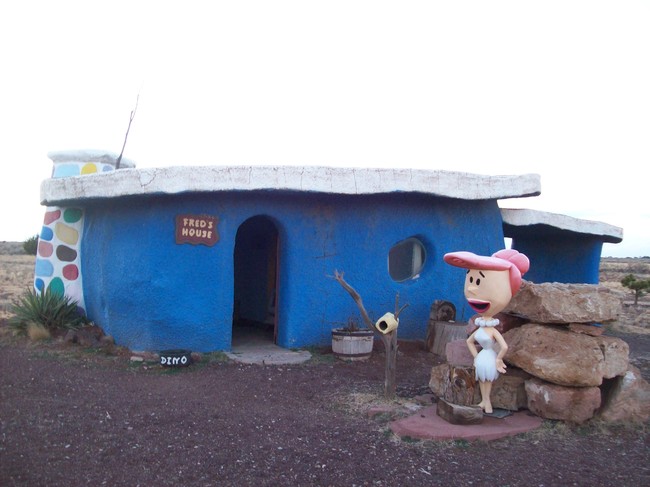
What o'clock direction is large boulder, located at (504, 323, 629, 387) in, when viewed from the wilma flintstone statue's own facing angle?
The large boulder is roughly at 7 o'clock from the wilma flintstone statue.

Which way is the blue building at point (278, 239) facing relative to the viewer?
toward the camera

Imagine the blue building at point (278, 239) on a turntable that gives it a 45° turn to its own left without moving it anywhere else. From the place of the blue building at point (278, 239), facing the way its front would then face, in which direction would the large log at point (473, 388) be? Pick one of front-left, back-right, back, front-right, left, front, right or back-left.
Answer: front

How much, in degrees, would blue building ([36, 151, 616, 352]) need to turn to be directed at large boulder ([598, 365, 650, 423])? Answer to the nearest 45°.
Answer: approximately 45° to its left

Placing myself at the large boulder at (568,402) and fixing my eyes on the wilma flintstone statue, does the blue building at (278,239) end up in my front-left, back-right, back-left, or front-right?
front-right

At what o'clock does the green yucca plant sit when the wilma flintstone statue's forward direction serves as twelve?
The green yucca plant is roughly at 2 o'clock from the wilma flintstone statue.

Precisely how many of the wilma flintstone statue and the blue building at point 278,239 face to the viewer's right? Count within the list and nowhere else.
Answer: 0

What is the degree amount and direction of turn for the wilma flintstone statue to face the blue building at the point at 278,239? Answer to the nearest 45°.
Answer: approximately 90° to its right

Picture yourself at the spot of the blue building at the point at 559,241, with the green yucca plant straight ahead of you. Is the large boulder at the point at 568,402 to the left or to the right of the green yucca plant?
left

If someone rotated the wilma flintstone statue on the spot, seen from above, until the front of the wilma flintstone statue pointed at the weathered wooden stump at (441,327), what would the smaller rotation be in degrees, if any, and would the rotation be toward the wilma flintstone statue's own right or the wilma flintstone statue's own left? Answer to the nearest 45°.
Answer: approximately 135° to the wilma flintstone statue's own right

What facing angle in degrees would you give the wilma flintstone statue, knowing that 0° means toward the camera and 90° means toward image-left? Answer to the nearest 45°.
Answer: approximately 45°

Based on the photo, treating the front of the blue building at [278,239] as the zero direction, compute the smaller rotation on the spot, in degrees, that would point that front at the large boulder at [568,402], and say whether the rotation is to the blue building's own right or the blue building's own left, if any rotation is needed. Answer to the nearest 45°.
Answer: approximately 45° to the blue building's own left

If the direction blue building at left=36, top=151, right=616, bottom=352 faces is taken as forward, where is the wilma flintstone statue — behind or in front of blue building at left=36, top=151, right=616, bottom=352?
in front

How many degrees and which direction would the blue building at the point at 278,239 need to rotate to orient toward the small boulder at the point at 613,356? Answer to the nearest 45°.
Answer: approximately 45° to its left
